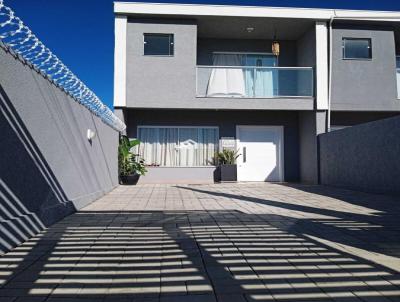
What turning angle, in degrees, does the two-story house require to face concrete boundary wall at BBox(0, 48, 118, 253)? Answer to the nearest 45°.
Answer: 0° — it already faces it

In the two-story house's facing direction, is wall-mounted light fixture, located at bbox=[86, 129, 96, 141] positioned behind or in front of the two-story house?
in front

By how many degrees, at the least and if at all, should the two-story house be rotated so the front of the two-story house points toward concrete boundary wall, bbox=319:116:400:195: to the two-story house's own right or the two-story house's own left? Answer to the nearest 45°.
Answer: approximately 45° to the two-story house's own left

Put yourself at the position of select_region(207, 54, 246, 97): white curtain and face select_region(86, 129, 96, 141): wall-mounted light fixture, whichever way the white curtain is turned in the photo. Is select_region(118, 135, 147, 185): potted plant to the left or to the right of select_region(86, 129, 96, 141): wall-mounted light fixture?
right

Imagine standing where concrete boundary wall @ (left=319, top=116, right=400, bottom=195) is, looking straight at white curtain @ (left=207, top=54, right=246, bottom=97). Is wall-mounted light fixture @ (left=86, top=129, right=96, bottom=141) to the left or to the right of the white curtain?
left

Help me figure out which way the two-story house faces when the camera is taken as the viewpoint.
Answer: facing the viewer
